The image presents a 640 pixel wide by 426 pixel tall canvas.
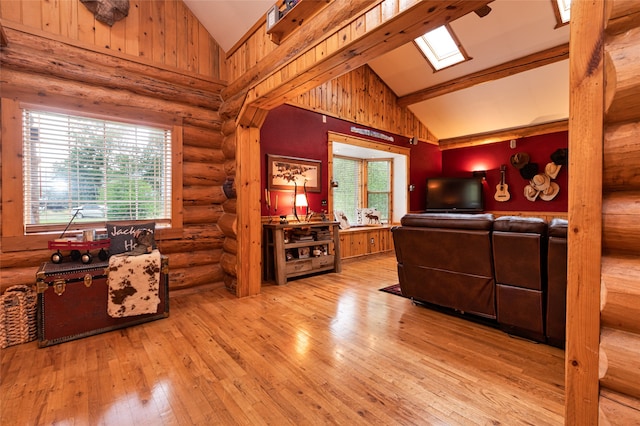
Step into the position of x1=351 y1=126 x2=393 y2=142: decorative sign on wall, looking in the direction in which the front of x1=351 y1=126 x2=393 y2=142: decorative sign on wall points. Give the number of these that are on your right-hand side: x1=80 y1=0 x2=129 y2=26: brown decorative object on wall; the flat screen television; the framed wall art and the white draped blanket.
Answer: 3

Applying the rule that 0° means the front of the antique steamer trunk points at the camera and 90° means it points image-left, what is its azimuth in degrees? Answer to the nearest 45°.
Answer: approximately 315°

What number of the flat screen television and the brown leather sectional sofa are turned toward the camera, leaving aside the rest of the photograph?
1

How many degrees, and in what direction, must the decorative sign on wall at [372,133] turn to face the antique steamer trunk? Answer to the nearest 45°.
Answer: approximately 90° to its right

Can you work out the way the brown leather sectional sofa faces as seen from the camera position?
facing away from the viewer and to the right of the viewer

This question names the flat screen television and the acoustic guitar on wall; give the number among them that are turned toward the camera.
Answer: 2

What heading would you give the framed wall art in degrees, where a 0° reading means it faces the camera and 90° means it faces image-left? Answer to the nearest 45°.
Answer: approximately 315°

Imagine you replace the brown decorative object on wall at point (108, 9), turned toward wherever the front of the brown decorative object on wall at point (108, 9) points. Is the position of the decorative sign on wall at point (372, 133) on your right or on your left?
on your left

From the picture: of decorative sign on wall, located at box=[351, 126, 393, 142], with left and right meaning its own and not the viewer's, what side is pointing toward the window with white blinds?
right

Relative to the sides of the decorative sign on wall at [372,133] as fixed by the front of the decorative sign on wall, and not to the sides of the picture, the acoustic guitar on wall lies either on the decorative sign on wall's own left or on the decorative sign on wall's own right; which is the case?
on the decorative sign on wall's own left
